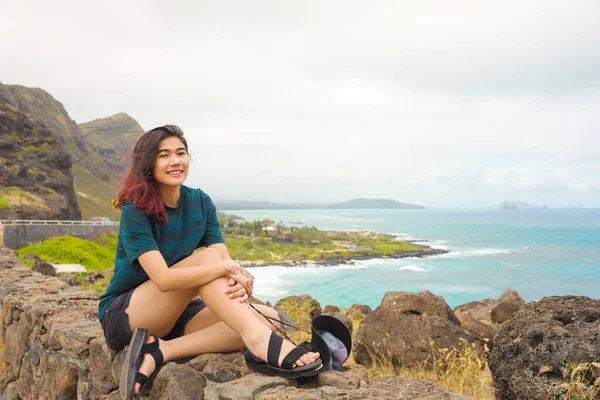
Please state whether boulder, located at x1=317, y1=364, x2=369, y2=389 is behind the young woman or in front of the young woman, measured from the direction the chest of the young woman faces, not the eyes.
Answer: in front

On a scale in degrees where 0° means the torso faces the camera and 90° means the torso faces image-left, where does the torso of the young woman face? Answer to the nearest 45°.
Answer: approximately 315°

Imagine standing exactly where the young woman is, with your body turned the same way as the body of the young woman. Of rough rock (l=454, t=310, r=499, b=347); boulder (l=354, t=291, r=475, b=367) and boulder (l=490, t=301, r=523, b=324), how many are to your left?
3

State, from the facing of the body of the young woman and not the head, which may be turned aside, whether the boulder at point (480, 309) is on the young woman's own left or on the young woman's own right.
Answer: on the young woman's own left

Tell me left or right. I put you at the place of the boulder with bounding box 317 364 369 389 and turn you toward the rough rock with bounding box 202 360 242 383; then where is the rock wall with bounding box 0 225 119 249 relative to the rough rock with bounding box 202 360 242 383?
right

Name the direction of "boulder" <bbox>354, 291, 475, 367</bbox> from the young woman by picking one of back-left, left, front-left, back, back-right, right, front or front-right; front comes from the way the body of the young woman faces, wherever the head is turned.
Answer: left

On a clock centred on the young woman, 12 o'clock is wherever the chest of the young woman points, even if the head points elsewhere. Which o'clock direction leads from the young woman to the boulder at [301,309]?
The boulder is roughly at 8 o'clock from the young woman.

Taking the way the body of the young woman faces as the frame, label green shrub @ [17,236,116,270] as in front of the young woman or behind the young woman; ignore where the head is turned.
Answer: behind

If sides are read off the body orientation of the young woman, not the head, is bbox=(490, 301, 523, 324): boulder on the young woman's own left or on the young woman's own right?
on the young woman's own left
